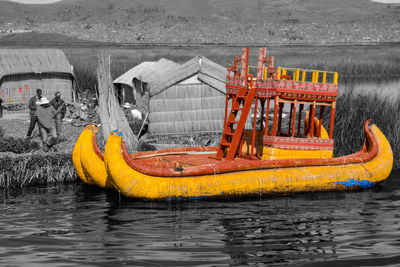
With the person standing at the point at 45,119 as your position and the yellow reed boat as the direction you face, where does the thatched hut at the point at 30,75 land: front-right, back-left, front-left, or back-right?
back-left

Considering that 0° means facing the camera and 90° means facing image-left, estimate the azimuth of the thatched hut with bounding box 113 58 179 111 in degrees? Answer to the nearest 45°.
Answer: approximately 45°

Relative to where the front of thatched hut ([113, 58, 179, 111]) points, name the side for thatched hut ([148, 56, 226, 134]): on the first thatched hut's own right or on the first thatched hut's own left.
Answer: on the first thatched hut's own left

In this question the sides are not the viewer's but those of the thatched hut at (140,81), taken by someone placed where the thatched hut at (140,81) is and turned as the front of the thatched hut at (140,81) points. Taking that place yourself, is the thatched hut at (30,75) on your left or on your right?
on your right

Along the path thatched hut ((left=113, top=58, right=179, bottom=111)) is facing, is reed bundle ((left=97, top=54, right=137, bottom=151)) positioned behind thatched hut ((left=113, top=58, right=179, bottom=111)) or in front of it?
in front
